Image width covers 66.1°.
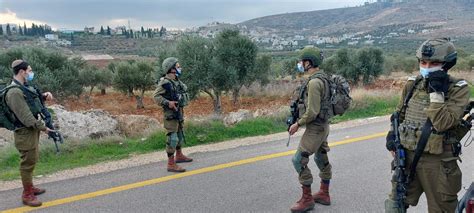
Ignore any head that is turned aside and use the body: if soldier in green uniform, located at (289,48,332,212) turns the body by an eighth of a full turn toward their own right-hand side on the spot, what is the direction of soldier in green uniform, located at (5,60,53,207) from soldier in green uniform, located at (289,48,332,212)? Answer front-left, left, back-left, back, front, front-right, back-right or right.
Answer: front-left

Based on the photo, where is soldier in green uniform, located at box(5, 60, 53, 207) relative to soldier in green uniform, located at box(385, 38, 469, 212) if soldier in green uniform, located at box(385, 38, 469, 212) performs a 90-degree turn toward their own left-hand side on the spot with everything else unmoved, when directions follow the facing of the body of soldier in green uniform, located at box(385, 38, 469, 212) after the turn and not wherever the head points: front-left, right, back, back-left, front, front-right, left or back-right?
back-right

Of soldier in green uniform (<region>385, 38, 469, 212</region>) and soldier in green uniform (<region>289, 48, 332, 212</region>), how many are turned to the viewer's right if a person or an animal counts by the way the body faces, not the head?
0

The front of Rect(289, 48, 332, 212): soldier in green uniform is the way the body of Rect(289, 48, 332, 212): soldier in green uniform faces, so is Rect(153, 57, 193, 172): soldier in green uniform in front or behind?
in front

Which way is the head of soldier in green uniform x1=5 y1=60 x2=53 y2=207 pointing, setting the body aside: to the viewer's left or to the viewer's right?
to the viewer's right

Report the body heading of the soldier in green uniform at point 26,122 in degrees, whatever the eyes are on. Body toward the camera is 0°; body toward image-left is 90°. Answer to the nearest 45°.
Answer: approximately 270°

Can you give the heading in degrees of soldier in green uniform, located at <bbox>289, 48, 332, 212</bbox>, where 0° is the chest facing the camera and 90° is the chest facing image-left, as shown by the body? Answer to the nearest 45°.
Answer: approximately 90°

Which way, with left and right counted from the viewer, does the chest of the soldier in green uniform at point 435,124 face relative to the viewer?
facing the viewer and to the left of the viewer

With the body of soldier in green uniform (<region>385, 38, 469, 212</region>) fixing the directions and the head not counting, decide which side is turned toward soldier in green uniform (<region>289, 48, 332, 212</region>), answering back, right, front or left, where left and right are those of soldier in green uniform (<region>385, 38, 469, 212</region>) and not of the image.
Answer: right
